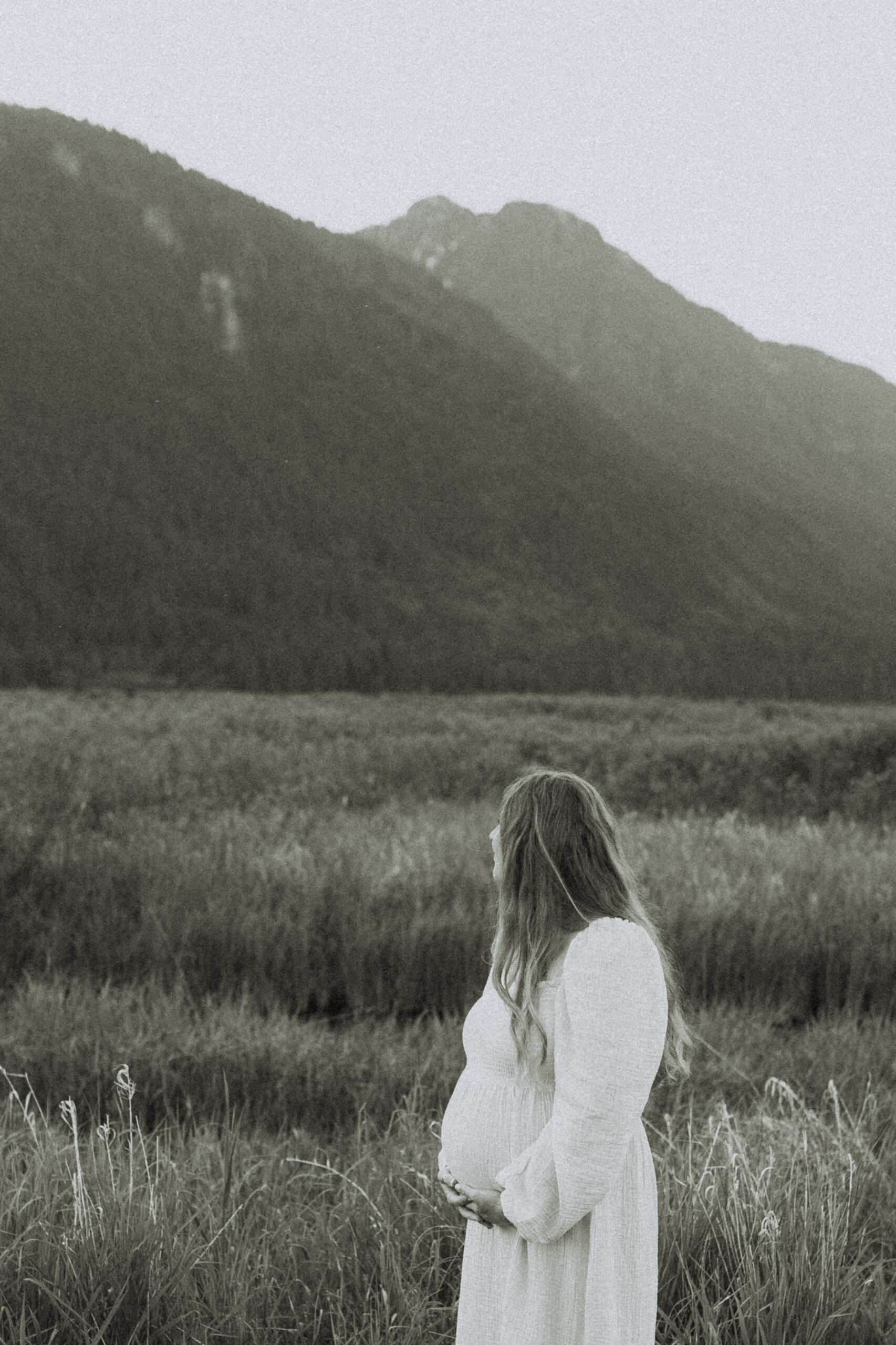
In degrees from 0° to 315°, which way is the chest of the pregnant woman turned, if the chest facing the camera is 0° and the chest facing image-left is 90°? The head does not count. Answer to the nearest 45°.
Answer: approximately 90°

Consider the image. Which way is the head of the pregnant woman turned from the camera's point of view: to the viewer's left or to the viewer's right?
to the viewer's left
